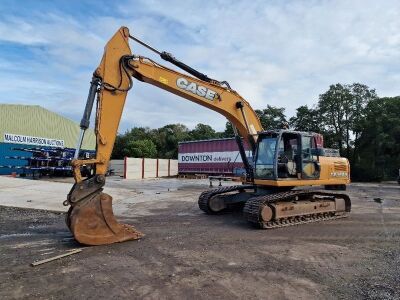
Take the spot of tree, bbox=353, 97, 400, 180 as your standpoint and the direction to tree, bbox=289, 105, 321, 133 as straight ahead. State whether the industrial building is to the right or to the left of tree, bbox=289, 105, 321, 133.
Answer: left

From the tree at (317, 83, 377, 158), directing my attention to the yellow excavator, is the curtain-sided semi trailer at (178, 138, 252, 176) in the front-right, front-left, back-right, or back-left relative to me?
front-right

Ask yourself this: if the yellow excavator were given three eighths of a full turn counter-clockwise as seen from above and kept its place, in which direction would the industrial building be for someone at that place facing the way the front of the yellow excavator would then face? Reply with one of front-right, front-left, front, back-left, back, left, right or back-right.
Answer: back-left

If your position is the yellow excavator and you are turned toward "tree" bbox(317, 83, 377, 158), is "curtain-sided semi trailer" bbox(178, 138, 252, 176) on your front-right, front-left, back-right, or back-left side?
front-left

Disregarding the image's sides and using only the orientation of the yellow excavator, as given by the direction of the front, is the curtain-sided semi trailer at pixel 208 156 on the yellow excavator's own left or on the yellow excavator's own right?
on the yellow excavator's own right

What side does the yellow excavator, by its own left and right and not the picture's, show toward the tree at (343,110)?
back

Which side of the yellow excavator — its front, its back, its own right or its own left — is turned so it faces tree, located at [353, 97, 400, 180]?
back

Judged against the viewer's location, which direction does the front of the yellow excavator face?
facing the viewer and to the left of the viewer

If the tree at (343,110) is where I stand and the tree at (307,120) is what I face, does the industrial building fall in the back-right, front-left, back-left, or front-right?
front-left

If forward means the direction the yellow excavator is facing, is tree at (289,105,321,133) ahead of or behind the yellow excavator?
behind

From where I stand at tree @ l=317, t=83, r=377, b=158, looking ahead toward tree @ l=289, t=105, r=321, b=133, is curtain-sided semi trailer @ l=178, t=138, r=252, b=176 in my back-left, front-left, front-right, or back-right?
front-left
